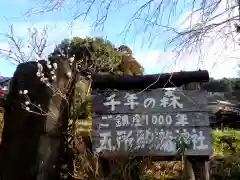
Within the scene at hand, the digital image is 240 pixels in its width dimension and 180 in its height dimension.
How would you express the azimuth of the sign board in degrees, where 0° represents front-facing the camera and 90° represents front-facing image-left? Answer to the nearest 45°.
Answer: approximately 0°

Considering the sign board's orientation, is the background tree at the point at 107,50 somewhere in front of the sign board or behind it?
behind
